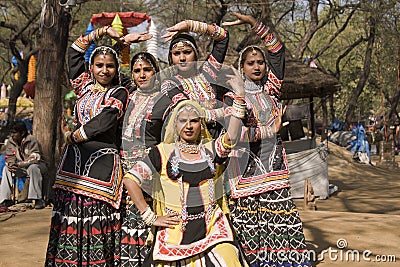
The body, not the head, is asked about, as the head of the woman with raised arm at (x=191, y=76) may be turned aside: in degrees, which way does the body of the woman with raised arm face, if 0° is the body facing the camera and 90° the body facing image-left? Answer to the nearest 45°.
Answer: approximately 0°

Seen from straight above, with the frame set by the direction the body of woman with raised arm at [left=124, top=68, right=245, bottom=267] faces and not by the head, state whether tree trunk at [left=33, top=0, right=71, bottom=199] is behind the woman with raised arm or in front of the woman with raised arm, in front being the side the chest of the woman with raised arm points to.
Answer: behind

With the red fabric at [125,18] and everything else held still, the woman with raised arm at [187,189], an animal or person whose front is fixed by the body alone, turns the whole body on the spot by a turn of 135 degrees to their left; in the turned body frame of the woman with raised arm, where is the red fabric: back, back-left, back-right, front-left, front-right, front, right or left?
front-left

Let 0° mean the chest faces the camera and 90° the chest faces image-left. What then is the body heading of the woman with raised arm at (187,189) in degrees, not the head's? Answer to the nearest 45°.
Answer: approximately 0°

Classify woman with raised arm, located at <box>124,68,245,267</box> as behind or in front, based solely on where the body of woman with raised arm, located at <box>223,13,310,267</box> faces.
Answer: in front

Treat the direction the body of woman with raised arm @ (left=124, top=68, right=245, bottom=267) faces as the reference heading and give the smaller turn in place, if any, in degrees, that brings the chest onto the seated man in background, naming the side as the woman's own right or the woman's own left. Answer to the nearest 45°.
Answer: approximately 135° to the woman's own right
